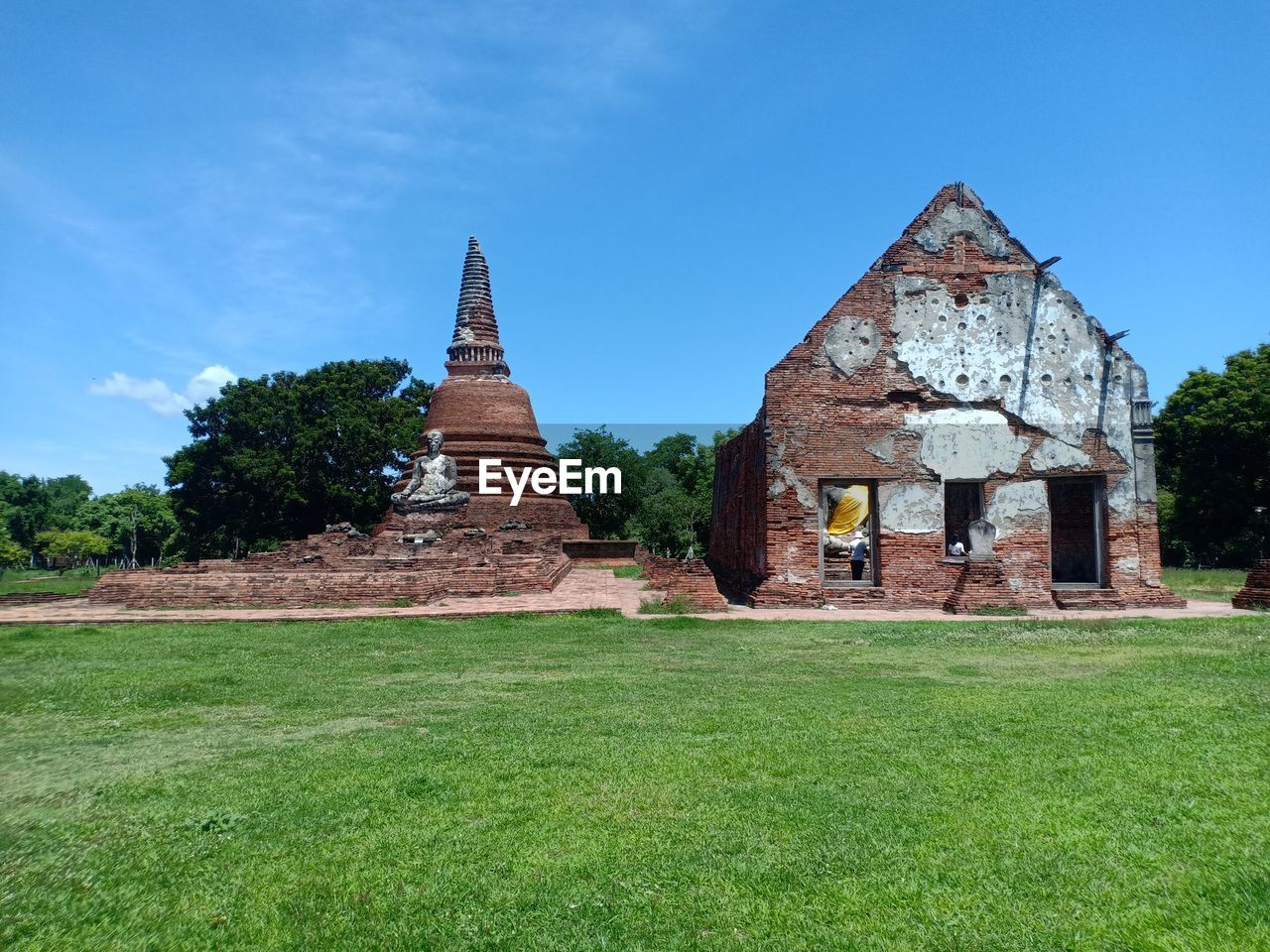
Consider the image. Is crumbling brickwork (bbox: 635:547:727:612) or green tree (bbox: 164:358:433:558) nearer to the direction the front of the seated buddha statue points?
the crumbling brickwork

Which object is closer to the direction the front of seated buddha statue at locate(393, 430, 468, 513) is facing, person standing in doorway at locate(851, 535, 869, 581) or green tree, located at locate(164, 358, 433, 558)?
the person standing in doorway

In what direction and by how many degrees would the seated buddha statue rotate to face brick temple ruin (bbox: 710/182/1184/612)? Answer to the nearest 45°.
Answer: approximately 45° to its left

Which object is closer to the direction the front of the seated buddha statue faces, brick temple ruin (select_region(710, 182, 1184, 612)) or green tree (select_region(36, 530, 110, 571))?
the brick temple ruin

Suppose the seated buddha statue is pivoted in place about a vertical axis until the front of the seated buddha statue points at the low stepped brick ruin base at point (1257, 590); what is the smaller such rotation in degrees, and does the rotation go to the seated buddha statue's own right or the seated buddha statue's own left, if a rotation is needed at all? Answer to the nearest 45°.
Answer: approximately 45° to the seated buddha statue's own left

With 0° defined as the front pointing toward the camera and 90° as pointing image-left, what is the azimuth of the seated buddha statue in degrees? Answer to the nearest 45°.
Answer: approximately 0°

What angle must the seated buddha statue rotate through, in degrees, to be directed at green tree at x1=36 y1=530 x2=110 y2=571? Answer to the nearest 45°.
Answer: approximately 135° to its right

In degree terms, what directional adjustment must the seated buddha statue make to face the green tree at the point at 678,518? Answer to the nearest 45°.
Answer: approximately 135° to its left

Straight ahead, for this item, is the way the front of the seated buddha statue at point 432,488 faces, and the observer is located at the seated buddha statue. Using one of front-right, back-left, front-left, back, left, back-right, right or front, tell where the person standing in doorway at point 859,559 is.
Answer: front-left

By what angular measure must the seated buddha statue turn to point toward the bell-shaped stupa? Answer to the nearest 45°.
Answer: approximately 180°

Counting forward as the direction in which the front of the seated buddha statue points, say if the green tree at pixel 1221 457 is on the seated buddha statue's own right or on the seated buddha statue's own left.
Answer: on the seated buddha statue's own left

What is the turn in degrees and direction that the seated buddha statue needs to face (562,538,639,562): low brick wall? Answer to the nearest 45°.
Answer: approximately 90° to its left

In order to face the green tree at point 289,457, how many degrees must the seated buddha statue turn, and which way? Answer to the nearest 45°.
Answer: approximately 135° to its right

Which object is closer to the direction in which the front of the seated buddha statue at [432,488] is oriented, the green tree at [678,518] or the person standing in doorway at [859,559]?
the person standing in doorway
